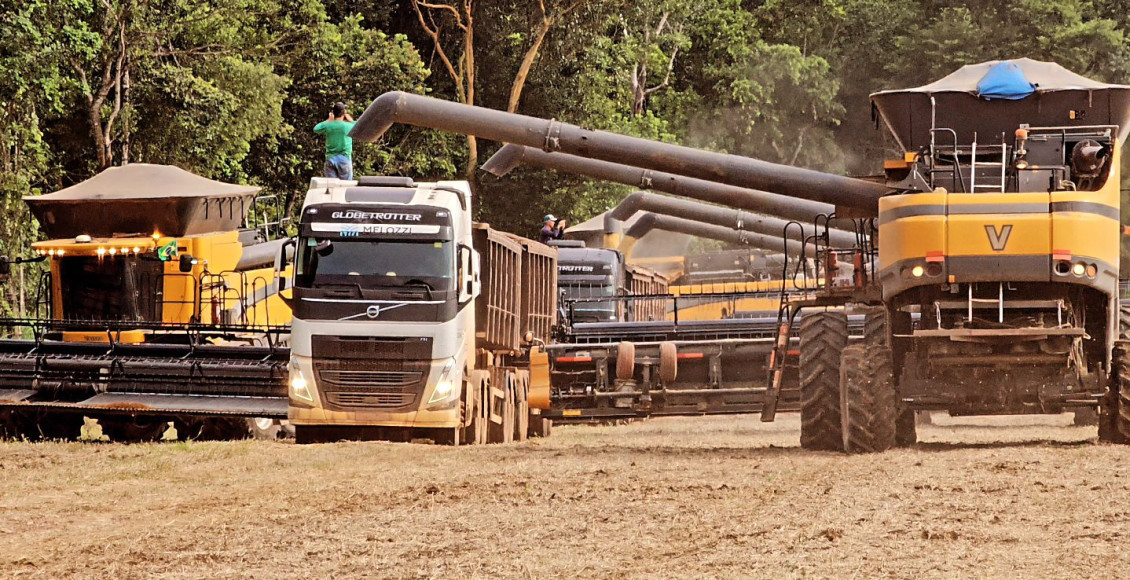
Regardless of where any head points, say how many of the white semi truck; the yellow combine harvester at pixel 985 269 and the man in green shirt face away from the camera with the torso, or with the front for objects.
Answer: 2

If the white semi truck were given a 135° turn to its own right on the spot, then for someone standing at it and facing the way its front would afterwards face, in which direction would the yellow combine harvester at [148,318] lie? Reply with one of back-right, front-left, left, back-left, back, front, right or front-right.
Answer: front

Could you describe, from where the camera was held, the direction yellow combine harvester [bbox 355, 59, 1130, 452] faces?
facing away from the viewer

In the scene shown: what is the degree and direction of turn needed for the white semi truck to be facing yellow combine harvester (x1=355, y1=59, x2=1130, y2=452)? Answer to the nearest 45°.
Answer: approximately 45° to its left

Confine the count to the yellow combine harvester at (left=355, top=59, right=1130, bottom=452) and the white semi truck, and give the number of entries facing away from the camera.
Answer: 1

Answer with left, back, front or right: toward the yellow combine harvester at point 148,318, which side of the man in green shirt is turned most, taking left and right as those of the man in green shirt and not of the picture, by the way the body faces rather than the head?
left

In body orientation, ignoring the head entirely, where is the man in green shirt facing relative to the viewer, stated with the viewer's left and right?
facing away from the viewer

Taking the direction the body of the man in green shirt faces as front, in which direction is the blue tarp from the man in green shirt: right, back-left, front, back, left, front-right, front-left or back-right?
back-right

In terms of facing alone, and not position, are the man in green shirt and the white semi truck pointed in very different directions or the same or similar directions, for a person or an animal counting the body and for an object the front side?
very different directions
